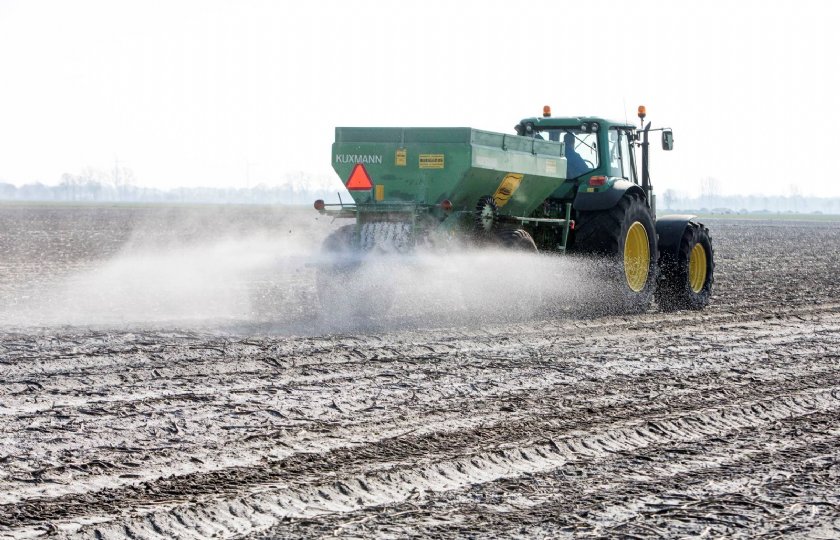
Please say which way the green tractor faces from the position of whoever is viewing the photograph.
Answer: facing away from the viewer and to the right of the viewer
